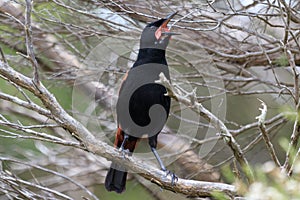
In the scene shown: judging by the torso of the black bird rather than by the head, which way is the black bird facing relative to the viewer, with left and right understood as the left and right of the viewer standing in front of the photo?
facing the viewer and to the right of the viewer

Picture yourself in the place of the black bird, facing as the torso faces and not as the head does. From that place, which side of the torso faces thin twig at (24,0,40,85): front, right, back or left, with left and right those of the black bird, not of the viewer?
right
